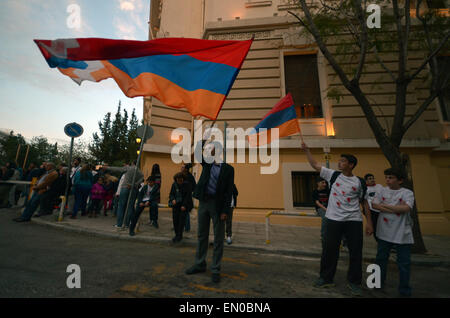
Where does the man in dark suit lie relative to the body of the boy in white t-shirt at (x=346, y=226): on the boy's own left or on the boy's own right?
on the boy's own right

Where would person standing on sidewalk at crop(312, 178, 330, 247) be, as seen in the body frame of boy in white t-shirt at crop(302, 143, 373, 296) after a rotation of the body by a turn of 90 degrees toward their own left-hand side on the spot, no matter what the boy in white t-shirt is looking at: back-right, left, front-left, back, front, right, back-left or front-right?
left

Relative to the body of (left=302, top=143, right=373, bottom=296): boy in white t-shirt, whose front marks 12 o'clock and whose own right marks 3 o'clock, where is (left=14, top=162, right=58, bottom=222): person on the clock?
The person is roughly at 3 o'clock from the boy in white t-shirt.

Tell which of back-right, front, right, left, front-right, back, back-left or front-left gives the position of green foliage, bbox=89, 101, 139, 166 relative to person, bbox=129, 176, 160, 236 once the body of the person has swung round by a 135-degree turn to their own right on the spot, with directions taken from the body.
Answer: front

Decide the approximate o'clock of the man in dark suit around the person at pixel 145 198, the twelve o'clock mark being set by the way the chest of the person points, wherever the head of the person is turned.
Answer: The man in dark suit is roughly at 10 o'clock from the person.

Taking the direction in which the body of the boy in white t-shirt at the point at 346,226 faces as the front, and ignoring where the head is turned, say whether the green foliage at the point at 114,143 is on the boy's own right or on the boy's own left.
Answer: on the boy's own right

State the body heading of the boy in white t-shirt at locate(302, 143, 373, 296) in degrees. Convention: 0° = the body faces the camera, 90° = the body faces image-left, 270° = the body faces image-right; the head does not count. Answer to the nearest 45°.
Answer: approximately 0°

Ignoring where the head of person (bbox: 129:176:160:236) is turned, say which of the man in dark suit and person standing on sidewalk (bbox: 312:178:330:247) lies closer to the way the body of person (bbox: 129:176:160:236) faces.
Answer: the man in dark suit

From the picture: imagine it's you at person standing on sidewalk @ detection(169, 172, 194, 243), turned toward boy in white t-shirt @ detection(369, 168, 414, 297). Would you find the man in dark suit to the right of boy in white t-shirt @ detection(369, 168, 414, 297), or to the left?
right

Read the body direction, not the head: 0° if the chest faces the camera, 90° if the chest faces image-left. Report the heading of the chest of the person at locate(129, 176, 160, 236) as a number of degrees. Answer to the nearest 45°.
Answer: approximately 45°
